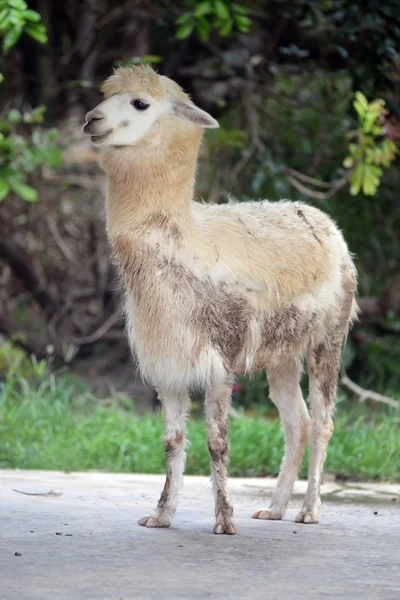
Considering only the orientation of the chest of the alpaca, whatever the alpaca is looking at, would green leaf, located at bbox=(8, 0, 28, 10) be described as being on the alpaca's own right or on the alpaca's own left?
on the alpaca's own right

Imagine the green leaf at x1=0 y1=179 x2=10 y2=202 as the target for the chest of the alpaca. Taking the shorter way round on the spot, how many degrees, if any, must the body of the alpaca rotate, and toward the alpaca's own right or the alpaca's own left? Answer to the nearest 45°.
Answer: approximately 90° to the alpaca's own right

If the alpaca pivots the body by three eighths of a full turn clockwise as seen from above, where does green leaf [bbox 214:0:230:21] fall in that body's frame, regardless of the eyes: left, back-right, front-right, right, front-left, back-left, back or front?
front

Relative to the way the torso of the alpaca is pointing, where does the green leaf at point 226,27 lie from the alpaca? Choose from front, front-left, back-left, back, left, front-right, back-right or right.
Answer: back-right

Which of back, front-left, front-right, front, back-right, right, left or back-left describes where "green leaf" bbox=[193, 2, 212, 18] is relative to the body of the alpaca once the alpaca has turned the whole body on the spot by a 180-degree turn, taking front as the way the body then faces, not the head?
front-left

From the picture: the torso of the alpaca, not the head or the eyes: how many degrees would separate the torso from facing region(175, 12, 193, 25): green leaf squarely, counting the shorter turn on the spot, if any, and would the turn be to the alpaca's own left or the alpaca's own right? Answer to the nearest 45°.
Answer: approximately 135° to the alpaca's own right

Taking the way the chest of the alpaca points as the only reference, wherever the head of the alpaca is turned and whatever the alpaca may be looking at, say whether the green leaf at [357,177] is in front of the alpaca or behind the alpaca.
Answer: behind

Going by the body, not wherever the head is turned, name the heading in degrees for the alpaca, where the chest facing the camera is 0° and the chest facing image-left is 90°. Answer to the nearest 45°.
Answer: approximately 45°
